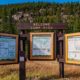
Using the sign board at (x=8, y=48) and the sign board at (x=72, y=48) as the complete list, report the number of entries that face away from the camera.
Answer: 0

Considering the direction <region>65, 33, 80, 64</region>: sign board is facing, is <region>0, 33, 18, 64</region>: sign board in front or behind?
in front

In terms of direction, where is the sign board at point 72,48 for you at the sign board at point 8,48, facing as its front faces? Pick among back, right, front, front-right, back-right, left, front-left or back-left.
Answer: front-left

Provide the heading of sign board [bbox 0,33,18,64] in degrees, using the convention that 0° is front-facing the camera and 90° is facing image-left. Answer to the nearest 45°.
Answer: approximately 315°

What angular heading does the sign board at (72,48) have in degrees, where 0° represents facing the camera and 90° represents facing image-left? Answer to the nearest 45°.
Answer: approximately 45°
